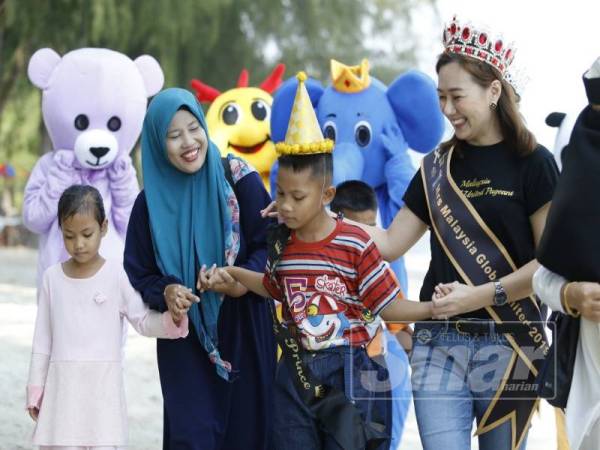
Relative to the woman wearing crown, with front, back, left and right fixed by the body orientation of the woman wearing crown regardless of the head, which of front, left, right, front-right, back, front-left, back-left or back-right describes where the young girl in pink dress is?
front-right

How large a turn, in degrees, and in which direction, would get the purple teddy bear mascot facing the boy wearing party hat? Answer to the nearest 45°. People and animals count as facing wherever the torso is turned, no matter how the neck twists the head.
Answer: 0° — it already faces them

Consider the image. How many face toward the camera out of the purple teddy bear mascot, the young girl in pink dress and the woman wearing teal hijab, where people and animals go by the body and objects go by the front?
3

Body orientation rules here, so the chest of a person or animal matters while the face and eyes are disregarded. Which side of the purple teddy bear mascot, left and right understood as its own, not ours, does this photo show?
front

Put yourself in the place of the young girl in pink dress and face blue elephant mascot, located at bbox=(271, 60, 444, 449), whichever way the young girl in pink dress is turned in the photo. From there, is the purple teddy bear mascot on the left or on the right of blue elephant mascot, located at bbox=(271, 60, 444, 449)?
left

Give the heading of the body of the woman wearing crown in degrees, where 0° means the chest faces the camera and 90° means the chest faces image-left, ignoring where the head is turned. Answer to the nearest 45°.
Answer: approximately 45°

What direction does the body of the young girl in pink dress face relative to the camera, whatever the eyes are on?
toward the camera

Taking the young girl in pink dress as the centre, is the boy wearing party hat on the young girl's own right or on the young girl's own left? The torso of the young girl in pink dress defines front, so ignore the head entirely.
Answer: on the young girl's own left

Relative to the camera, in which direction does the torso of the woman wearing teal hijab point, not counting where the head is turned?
toward the camera

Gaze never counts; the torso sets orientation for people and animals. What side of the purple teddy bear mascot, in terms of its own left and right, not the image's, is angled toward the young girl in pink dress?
front
